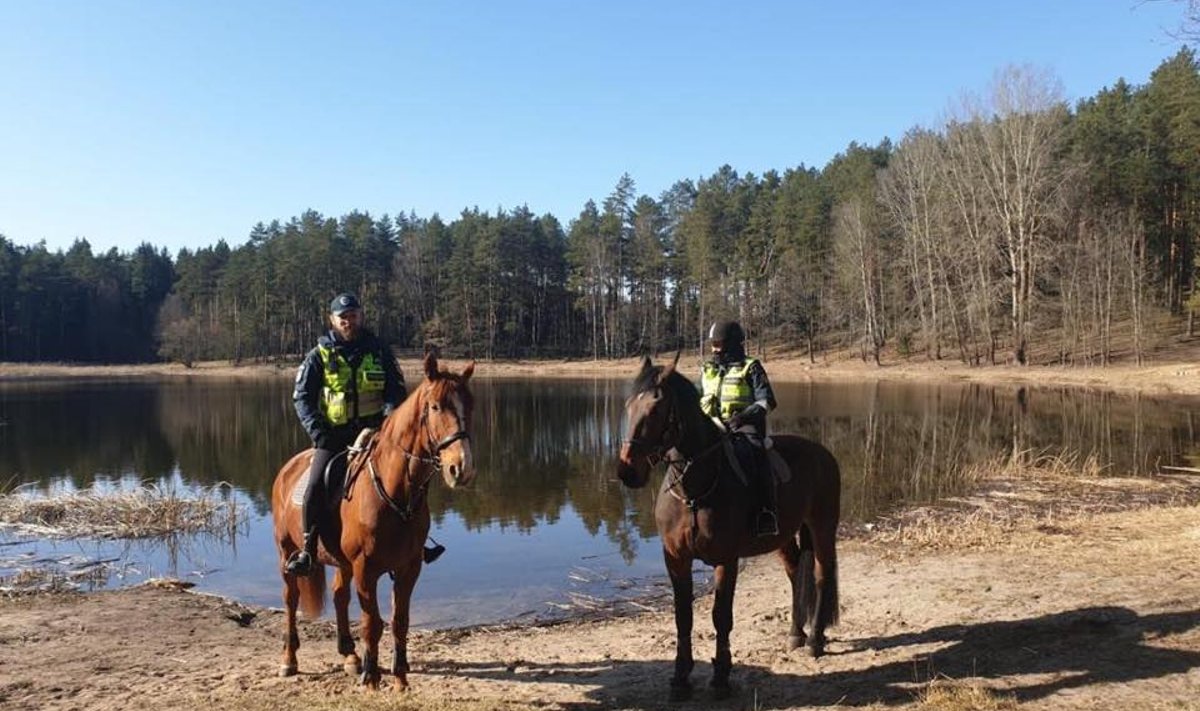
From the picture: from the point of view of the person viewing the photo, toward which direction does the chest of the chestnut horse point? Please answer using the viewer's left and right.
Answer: facing the viewer and to the right of the viewer

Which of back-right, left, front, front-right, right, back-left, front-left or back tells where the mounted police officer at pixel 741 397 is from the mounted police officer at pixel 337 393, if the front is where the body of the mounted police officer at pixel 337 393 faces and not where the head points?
front-left

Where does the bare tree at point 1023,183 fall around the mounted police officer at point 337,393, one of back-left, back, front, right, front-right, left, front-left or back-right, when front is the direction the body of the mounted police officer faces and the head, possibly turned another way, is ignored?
left

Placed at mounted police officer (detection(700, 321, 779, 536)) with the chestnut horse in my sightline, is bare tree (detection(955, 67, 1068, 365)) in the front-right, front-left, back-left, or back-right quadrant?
back-right

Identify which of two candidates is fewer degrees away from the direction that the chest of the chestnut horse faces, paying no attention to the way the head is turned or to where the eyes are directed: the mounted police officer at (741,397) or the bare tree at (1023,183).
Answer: the mounted police officer

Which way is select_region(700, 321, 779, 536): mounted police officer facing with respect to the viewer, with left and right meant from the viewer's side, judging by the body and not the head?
facing the viewer and to the left of the viewer

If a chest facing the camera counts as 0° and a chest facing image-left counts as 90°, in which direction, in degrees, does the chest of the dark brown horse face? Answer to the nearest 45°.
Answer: approximately 45°

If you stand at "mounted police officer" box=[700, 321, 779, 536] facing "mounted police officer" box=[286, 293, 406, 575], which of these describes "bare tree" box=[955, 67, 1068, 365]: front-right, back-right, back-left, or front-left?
back-right
